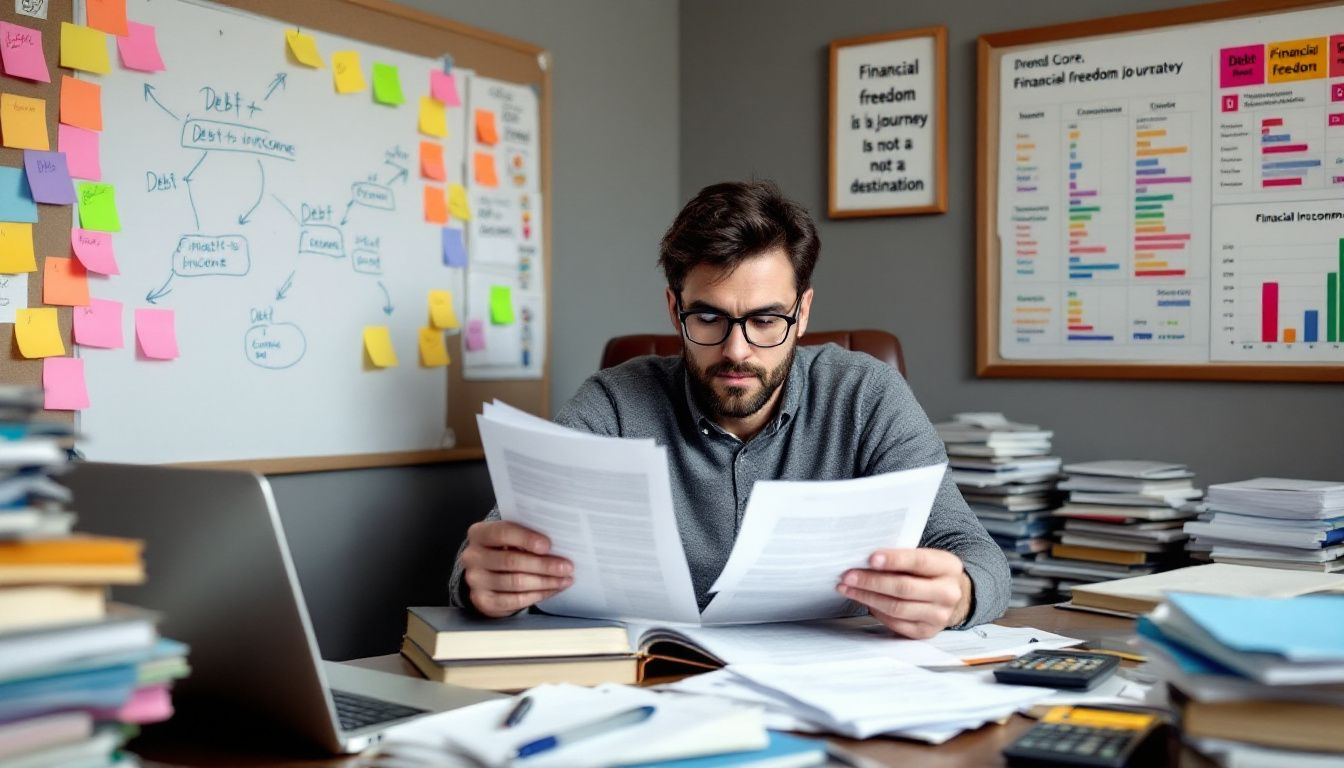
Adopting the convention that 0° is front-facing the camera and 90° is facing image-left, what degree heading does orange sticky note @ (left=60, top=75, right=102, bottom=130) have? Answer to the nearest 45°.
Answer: approximately 315°

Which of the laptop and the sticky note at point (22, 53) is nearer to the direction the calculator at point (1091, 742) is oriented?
the laptop

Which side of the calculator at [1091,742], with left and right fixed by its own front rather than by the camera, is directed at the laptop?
right

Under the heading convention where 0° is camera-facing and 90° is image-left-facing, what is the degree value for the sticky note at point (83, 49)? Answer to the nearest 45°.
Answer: approximately 315°

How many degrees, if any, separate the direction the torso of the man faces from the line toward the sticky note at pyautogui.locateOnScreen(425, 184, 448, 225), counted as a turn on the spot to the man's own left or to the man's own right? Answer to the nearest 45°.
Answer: approximately 135° to the man's own right

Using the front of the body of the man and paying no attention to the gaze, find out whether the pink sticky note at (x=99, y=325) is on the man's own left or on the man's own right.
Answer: on the man's own right

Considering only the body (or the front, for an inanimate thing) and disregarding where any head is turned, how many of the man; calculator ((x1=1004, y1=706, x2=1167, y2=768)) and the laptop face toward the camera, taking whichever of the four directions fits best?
2

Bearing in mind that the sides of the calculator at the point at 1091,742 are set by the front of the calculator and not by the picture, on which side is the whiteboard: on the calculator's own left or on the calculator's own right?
on the calculator's own right

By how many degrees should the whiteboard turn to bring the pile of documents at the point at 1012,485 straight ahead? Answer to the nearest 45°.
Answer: approximately 45° to its left

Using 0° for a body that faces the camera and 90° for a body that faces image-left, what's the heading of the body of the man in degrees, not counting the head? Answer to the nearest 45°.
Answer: approximately 0°

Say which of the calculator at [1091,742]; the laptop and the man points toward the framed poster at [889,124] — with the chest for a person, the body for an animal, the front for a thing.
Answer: the laptop

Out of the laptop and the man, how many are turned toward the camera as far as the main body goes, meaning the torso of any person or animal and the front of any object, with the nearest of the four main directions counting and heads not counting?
1

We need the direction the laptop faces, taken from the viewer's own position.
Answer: facing away from the viewer and to the right of the viewer

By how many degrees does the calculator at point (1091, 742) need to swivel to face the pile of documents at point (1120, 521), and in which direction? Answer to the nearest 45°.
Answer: approximately 180°
